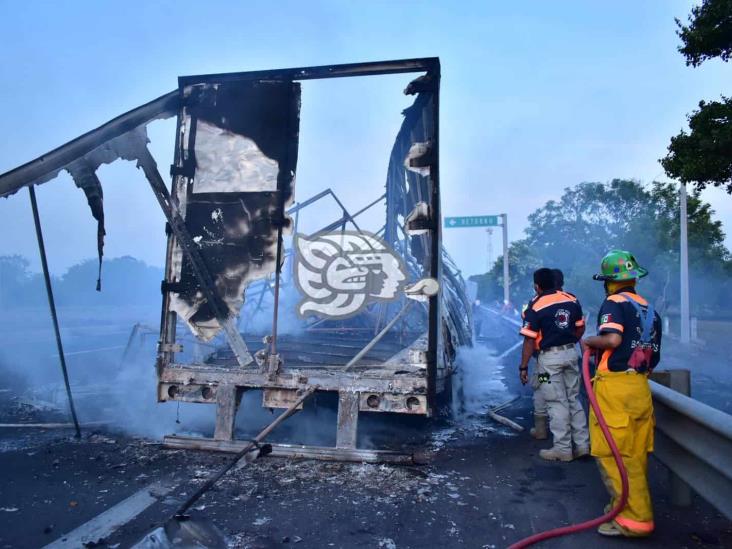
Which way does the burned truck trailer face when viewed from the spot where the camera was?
facing away from the viewer

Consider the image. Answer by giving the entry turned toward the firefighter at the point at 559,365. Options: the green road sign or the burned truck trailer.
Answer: the green road sign

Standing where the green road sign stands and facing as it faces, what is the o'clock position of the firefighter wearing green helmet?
The firefighter wearing green helmet is roughly at 12 o'clock from the green road sign.

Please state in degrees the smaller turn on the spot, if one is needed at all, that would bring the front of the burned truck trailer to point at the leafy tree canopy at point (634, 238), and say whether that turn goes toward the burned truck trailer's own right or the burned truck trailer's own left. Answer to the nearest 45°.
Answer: approximately 45° to the burned truck trailer's own right

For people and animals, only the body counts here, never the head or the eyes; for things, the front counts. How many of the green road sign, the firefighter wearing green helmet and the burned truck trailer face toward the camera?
1

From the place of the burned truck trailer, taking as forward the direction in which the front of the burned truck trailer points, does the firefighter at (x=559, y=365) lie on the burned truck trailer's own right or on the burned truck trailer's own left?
on the burned truck trailer's own right

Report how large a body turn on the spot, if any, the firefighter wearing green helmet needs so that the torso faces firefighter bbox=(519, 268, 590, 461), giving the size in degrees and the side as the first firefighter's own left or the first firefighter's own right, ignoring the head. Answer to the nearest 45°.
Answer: approximately 45° to the first firefighter's own right

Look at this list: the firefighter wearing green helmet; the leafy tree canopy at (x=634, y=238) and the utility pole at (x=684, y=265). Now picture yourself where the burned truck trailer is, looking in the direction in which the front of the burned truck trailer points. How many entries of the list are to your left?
0

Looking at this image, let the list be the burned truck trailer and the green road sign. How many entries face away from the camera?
1

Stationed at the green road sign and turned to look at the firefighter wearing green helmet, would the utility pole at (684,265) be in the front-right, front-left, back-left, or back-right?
front-left

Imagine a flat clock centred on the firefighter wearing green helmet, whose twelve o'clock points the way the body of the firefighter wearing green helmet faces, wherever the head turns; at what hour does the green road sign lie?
The green road sign is roughly at 1 o'clock from the firefighter wearing green helmet.
